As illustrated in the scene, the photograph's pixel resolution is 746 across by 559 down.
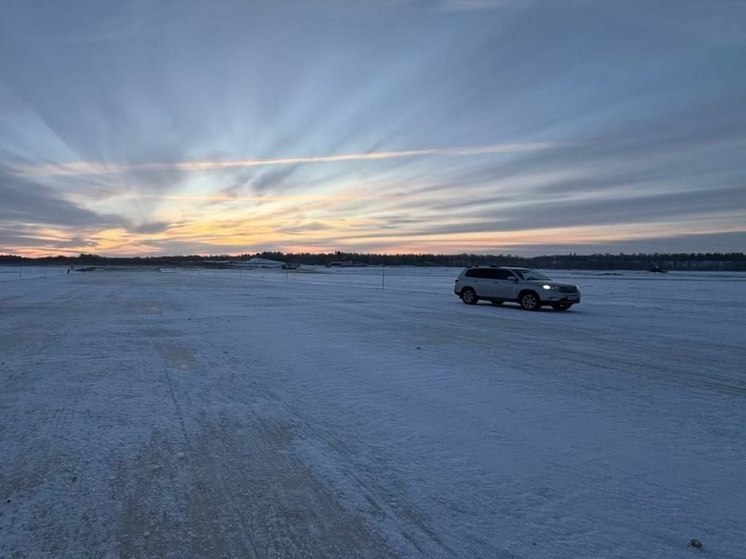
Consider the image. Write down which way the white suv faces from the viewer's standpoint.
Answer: facing the viewer and to the right of the viewer
